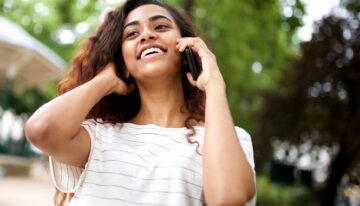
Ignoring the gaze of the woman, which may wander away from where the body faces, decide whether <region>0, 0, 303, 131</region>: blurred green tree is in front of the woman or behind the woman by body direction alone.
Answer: behind

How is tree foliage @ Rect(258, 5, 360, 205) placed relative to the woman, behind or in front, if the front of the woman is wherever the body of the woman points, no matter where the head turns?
behind

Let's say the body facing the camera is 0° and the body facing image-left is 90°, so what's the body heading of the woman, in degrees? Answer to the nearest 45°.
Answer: approximately 0°
